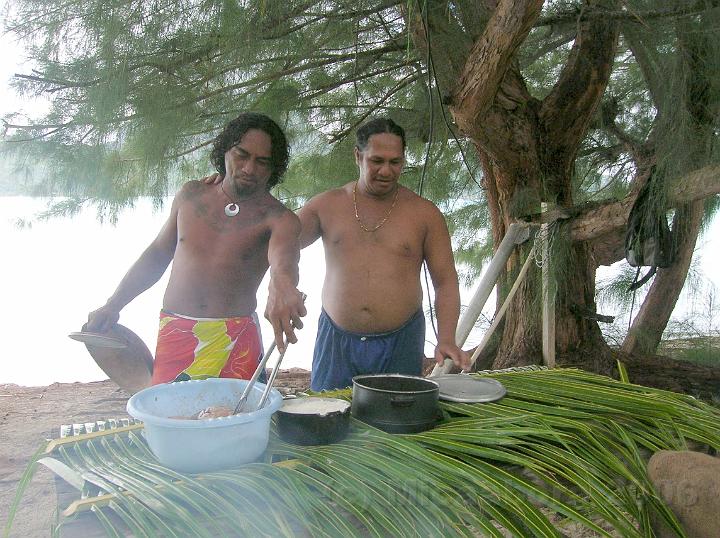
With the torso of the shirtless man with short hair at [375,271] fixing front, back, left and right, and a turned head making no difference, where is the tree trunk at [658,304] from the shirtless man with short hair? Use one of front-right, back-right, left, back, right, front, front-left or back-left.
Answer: back-left

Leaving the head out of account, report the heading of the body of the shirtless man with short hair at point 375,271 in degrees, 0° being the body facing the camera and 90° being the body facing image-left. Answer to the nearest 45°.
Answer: approximately 0°

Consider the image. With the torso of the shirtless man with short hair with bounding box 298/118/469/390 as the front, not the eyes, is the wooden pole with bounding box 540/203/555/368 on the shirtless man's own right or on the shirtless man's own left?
on the shirtless man's own left

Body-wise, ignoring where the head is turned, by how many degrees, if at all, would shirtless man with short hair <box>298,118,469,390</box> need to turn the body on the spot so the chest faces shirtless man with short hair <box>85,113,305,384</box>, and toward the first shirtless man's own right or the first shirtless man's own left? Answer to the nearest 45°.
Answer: approximately 45° to the first shirtless man's own right

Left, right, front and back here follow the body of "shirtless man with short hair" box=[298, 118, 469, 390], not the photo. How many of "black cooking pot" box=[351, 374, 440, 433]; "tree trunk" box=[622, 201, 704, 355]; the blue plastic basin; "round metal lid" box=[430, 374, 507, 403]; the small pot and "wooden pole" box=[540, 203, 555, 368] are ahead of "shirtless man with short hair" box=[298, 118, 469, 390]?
4

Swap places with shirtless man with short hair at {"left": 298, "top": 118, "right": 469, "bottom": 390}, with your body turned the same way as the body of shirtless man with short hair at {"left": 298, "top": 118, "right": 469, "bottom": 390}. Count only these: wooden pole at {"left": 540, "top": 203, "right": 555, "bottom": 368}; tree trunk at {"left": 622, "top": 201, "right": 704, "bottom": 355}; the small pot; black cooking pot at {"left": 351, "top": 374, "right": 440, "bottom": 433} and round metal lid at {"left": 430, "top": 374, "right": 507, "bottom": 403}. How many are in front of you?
3

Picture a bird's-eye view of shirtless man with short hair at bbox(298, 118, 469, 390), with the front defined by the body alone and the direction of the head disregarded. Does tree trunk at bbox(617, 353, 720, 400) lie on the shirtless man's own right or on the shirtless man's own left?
on the shirtless man's own left

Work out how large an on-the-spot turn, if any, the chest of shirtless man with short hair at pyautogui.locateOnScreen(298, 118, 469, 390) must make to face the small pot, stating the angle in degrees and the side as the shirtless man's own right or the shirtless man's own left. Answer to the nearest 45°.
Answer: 0° — they already face it
